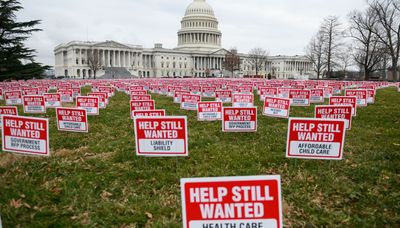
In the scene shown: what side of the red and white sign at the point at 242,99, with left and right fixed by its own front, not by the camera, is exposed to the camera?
front

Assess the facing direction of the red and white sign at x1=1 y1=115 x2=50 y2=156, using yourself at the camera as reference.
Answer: facing the viewer

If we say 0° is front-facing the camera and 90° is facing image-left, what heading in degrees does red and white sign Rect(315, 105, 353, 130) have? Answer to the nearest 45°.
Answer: approximately 0°

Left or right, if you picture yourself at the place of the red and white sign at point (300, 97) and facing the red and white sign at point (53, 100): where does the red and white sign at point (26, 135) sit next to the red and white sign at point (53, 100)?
left

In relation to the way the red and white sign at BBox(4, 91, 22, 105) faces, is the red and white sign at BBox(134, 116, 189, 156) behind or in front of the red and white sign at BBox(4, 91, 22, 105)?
in front

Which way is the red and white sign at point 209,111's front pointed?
toward the camera

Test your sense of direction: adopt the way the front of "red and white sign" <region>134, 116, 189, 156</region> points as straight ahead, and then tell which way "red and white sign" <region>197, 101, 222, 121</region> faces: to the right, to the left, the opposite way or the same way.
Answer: the same way

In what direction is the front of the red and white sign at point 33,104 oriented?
toward the camera

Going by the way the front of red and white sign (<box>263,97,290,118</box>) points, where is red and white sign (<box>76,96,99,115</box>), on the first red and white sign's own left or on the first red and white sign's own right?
on the first red and white sign's own right

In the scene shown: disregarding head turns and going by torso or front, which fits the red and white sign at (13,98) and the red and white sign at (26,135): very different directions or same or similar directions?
same or similar directions

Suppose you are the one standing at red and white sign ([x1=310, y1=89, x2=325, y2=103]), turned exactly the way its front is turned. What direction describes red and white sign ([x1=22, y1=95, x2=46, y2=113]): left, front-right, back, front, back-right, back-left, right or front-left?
front-right

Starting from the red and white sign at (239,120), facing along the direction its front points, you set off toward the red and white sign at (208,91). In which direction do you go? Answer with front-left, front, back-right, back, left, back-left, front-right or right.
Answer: back

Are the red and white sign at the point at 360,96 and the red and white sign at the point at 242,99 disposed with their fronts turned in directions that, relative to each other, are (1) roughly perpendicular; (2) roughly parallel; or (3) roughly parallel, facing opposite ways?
roughly parallel

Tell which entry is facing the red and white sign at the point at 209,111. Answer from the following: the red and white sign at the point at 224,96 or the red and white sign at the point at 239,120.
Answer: the red and white sign at the point at 224,96

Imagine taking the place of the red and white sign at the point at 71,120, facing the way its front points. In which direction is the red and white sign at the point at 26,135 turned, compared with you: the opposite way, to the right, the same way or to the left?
the same way
